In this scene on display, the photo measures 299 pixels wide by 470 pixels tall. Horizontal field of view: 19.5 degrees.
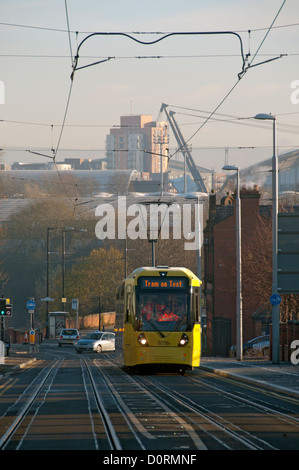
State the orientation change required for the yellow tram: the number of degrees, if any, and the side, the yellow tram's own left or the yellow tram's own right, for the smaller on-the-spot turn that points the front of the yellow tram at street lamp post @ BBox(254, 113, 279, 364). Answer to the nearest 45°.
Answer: approximately 135° to the yellow tram's own left

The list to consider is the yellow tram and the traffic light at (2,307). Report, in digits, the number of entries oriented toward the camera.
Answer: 2

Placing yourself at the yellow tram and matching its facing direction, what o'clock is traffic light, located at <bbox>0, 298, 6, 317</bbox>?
The traffic light is roughly at 5 o'clock from the yellow tram.

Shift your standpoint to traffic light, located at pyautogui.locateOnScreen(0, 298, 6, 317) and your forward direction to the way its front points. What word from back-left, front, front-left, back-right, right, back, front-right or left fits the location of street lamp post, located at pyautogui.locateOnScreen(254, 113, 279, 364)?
front-left

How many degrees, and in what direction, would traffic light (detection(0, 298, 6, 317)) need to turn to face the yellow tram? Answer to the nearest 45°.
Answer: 0° — it already faces it

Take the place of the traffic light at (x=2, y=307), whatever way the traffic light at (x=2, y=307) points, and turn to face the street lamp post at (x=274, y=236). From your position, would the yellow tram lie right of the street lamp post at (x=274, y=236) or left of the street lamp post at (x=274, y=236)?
right

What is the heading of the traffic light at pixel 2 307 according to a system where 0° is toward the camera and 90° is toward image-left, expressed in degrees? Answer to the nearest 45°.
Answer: approximately 0°
